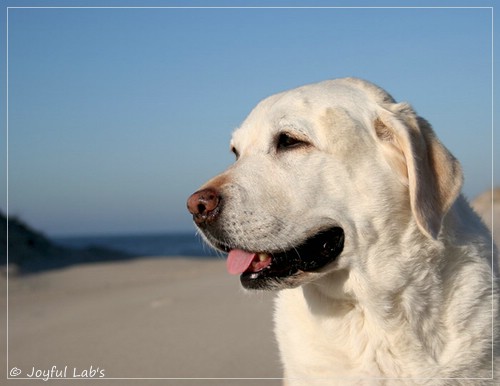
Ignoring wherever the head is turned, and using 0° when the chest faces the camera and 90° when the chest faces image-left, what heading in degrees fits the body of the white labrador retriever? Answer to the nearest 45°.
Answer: approximately 45°
